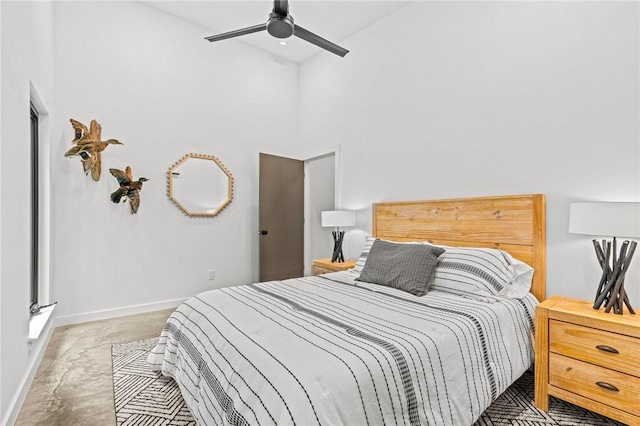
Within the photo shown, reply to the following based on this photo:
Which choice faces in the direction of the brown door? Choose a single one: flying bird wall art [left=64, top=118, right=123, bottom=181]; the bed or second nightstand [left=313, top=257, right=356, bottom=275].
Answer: the flying bird wall art

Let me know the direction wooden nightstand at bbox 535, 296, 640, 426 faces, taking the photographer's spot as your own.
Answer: facing the viewer and to the left of the viewer

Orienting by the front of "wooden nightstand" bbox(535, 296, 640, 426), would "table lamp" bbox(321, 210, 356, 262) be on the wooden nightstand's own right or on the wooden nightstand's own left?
on the wooden nightstand's own right

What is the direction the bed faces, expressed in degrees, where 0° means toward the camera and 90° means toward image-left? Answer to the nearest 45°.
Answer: approximately 45°

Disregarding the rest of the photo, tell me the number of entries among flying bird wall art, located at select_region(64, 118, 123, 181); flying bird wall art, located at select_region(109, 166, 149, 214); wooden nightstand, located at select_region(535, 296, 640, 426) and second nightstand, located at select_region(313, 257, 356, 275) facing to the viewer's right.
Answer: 2

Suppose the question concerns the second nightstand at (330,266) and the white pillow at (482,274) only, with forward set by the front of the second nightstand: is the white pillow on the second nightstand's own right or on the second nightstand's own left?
on the second nightstand's own left

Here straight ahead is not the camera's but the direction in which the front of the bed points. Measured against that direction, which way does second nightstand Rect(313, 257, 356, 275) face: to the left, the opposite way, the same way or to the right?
the same way

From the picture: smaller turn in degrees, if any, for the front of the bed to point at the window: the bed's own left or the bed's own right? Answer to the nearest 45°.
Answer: approximately 45° to the bed's own right

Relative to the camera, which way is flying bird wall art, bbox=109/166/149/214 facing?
to the viewer's right

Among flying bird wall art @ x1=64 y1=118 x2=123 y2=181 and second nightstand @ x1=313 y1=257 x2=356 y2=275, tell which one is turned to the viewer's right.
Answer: the flying bird wall art
